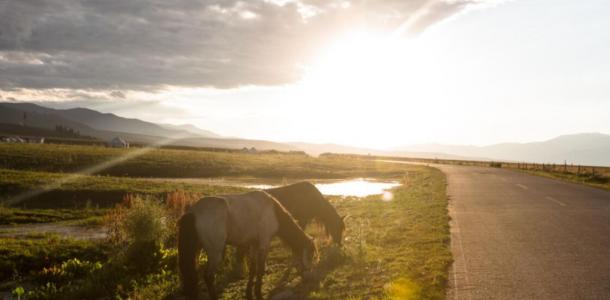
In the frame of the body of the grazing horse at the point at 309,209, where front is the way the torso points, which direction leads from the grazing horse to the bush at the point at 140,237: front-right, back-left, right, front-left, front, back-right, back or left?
back

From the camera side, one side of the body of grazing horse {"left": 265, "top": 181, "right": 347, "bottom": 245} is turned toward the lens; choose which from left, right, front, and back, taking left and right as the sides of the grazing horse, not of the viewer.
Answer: right

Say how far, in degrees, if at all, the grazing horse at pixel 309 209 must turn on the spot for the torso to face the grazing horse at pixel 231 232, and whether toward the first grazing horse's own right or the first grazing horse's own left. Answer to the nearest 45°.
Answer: approximately 90° to the first grazing horse's own right
